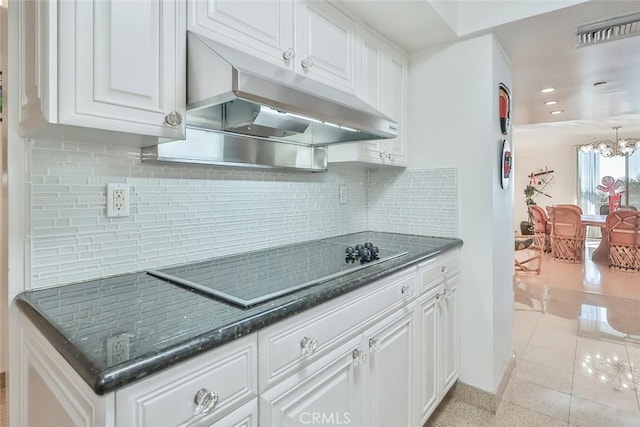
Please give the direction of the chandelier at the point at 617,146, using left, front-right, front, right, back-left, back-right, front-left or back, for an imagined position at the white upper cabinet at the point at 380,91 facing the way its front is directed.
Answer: left

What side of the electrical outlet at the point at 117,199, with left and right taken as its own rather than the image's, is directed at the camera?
front

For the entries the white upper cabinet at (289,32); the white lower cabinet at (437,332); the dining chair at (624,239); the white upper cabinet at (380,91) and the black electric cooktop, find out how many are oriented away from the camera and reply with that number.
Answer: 1

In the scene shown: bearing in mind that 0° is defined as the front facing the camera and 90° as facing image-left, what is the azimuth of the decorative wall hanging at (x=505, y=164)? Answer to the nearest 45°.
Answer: approximately 270°

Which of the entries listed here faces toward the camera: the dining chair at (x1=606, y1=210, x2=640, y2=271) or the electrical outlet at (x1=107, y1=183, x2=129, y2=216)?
the electrical outlet

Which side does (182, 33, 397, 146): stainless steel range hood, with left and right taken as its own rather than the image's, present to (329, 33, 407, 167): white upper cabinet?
left

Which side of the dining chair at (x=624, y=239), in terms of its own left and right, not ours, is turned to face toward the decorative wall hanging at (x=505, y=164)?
back

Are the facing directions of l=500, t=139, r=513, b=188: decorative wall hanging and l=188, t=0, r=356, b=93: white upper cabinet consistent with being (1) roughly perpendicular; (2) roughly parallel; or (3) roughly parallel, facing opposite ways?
roughly parallel

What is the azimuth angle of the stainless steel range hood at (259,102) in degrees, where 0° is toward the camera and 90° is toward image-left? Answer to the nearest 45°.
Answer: approximately 315°

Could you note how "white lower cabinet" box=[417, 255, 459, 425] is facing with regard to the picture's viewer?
facing the viewer and to the right of the viewer

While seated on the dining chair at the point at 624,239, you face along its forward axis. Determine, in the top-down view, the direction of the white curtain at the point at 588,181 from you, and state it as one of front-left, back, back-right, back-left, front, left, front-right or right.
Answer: front

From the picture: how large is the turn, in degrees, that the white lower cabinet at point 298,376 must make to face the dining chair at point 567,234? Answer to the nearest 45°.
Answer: approximately 90° to its left

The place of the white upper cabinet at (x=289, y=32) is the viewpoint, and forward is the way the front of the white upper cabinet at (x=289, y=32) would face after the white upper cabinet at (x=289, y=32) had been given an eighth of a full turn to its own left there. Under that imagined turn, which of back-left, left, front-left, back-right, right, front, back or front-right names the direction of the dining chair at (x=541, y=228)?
front-left

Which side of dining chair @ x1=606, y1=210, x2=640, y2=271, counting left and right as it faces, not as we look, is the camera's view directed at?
back

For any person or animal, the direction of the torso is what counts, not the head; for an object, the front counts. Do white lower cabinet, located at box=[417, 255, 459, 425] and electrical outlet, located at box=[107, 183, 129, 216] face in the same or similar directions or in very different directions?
same or similar directions
